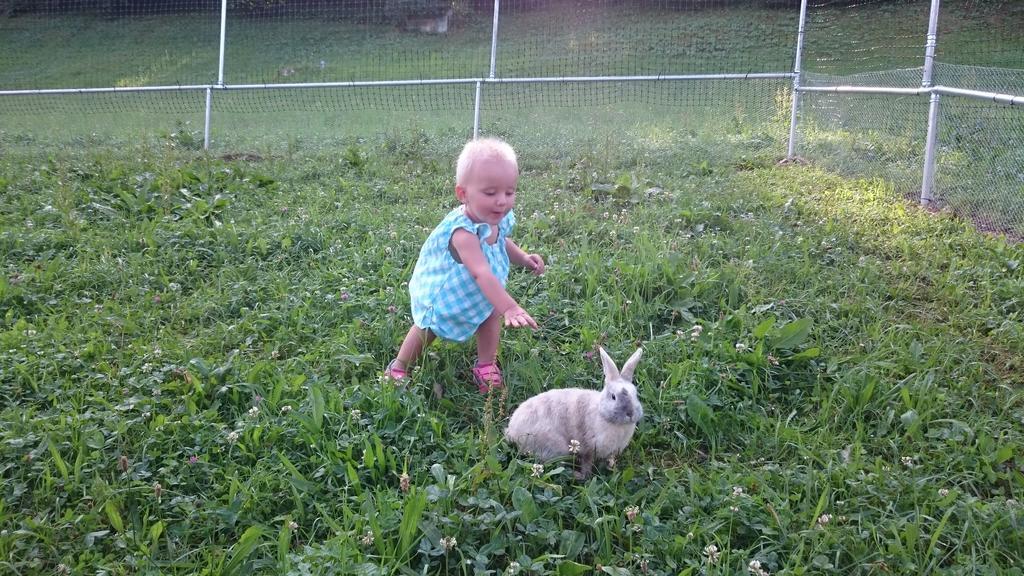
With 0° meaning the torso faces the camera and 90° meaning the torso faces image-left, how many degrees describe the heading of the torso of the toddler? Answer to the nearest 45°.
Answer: approximately 315°

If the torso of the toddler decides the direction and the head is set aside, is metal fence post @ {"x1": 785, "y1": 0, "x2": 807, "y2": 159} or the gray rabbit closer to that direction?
the gray rabbit

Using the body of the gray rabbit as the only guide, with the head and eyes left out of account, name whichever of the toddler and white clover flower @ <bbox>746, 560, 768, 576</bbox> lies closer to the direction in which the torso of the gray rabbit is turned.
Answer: the white clover flower

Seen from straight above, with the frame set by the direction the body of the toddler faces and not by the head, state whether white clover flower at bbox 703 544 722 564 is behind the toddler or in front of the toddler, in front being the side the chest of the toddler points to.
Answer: in front

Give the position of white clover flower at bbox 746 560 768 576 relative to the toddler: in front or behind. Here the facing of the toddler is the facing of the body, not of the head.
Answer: in front

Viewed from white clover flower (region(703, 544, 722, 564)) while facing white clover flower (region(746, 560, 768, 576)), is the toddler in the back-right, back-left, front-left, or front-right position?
back-left

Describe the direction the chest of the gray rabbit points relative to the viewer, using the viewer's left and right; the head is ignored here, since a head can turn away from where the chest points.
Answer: facing the viewer and to the right of the viewer

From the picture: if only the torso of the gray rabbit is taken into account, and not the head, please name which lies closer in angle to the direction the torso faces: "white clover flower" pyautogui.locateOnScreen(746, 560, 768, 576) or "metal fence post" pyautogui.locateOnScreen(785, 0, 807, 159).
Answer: the white clover flower

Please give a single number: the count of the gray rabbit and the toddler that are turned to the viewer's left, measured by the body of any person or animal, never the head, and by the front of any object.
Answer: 0
